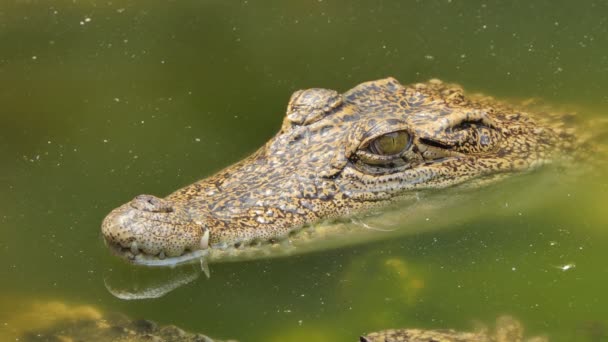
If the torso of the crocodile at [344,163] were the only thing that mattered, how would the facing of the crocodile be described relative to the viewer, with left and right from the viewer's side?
facing the viewer and to the left of the viewer
